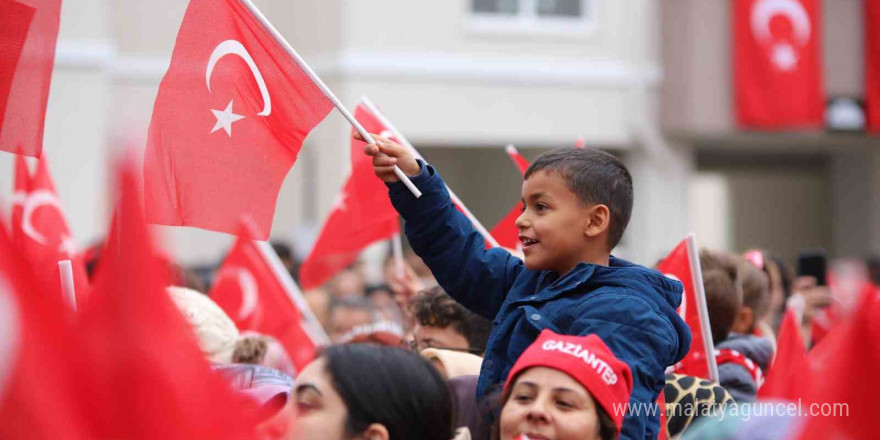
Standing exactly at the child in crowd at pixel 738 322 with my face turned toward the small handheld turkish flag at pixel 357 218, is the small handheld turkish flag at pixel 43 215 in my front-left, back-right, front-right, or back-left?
front-left

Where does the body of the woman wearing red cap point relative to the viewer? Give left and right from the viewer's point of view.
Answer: facing the viewer and to the left of the viewer

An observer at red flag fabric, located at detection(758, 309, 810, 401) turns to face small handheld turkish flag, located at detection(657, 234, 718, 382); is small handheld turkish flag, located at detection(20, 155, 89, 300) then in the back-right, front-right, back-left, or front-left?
front-left

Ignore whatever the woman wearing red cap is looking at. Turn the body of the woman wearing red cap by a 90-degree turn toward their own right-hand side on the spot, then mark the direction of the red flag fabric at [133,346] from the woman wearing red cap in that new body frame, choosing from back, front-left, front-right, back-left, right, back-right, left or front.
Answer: left

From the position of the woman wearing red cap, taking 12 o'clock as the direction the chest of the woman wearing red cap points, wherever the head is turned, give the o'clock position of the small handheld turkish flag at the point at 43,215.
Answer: The small handheld turkish flag is roughly at 3 o'clock from the woman wearing red cap.

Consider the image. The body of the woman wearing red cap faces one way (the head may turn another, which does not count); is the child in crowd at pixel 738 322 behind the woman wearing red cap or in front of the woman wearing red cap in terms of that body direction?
behind

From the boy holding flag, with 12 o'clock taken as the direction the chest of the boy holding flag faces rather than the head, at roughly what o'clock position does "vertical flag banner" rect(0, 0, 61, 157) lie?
The vertical flag banner is roughly at 2 o'clock from the boy holding flag.

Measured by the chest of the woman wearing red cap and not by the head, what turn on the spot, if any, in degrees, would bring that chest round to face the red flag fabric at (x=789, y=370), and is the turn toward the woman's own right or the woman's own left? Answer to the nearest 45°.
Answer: approximately 135° to the woman's own left

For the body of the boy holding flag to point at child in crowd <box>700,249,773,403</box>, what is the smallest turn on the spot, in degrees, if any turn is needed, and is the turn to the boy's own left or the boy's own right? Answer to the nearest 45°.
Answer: approximately 180°
